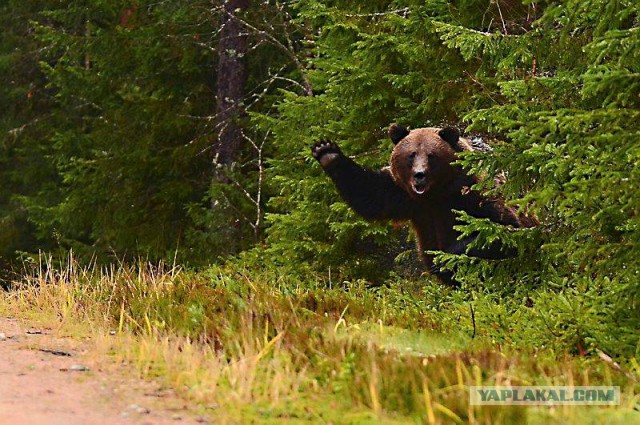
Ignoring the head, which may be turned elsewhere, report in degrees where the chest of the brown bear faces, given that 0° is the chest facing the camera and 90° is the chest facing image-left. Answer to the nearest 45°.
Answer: approximately 0°
